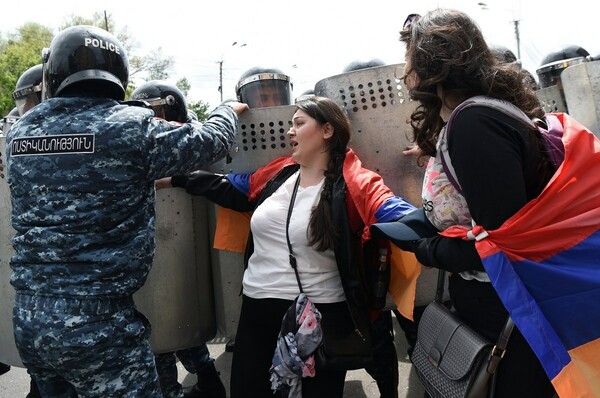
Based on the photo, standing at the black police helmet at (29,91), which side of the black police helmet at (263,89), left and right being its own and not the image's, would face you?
right

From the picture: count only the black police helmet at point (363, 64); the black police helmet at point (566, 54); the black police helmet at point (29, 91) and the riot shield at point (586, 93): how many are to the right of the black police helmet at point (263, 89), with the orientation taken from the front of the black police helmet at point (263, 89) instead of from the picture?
1

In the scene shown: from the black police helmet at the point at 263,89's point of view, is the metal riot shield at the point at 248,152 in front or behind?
in front

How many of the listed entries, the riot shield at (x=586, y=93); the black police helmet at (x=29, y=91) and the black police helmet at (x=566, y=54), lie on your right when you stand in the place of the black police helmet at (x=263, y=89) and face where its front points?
1

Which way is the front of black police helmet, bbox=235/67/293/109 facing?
toward the camera

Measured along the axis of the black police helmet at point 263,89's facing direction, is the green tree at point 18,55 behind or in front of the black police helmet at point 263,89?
behind

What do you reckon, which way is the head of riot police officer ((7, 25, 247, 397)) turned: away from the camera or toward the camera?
away from the camera

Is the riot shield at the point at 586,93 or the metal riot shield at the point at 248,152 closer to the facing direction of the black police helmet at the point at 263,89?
the metal riot shield

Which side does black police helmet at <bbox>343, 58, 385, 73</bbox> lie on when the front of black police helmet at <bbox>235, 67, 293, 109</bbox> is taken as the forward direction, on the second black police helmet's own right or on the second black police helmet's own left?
on the second black police helmet's own left

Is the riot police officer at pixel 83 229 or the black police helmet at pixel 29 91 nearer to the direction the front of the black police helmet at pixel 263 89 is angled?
the riot police officer

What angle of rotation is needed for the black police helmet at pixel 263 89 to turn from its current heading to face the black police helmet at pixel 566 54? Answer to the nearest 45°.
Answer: approximately 90° to its left

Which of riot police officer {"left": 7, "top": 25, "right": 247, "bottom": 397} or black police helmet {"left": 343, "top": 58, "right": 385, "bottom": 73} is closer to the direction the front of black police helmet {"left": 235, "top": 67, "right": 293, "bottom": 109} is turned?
the riot police officer
